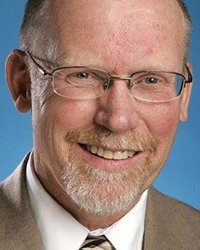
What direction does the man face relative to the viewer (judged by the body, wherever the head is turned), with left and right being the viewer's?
facing the viewer

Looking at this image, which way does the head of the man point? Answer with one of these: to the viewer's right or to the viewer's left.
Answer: to the viewer's right
